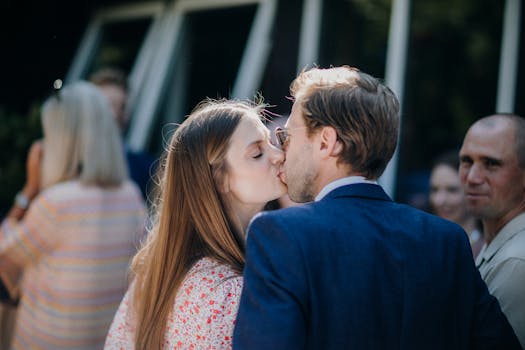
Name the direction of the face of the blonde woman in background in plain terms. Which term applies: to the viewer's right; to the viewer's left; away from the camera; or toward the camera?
away from the camera

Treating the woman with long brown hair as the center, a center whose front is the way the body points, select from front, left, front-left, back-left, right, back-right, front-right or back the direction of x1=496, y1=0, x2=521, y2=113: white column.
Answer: front-left

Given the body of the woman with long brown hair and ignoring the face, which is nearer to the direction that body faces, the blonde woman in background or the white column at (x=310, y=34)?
the white column

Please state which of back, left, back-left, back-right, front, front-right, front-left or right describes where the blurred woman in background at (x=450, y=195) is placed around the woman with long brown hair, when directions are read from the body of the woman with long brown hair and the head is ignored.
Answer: front-left

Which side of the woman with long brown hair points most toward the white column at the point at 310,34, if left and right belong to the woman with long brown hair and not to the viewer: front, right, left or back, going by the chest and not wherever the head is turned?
left

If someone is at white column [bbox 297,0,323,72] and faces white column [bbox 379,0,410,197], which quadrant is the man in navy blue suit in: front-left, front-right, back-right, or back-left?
front-right

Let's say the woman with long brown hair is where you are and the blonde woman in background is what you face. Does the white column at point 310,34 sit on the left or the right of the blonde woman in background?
right

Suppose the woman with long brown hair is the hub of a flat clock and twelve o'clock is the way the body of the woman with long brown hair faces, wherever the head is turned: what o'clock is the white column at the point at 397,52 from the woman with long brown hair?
The white column is roughly at 10 o'clock from the woman with long brown hair.

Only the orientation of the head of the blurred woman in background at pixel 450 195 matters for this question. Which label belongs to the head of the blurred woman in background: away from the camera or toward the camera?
toward the camera

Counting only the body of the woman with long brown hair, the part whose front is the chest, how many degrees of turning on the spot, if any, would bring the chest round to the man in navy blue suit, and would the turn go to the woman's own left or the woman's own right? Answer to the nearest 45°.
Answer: approximately 45° to the woman's own right

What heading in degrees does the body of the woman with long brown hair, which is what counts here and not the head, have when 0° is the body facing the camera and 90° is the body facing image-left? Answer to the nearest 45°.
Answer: approximately 270°

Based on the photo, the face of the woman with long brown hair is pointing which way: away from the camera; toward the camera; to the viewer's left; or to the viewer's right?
to the viewer's right
